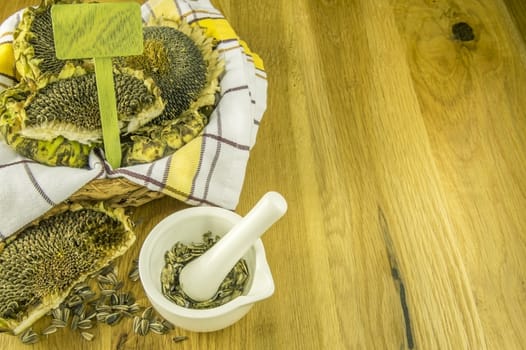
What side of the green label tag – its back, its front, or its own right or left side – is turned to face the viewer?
front
